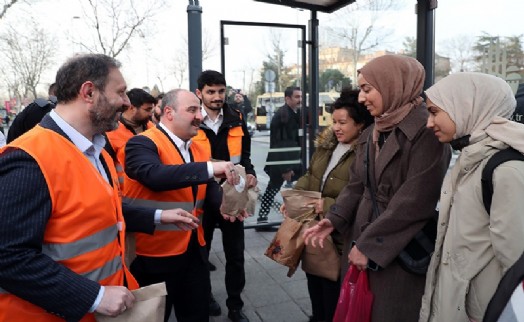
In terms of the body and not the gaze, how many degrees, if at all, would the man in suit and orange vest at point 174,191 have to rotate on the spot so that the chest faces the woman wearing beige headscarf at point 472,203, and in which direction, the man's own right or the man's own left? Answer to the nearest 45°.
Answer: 0° — they already face them

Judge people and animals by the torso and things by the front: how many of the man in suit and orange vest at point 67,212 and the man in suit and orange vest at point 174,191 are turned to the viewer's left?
0

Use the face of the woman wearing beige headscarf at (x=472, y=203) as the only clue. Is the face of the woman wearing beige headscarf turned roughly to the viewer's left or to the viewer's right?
to the viewer's left

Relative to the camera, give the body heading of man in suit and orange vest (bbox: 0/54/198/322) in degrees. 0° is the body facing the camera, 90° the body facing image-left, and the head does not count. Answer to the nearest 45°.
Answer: approximately 315°

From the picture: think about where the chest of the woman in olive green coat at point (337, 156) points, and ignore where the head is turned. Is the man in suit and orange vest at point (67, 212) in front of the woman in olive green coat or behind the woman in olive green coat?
in front

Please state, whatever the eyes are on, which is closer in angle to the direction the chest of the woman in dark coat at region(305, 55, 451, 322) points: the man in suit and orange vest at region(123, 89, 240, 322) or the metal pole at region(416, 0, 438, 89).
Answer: the man in suit and orange vest

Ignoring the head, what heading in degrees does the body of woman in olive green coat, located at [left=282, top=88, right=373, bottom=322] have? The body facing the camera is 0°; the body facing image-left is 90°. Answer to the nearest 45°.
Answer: approximately 45°

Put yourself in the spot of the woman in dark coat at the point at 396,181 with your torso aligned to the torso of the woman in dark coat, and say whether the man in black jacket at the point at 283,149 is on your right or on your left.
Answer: on your right

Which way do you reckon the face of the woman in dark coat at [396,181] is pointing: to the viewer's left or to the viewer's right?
to the viewer's left

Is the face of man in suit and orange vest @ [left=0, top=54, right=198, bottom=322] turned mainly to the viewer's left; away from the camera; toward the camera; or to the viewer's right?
to the viewer's right

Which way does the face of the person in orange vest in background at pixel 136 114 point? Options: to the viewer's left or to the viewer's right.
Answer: to the viewer's right
